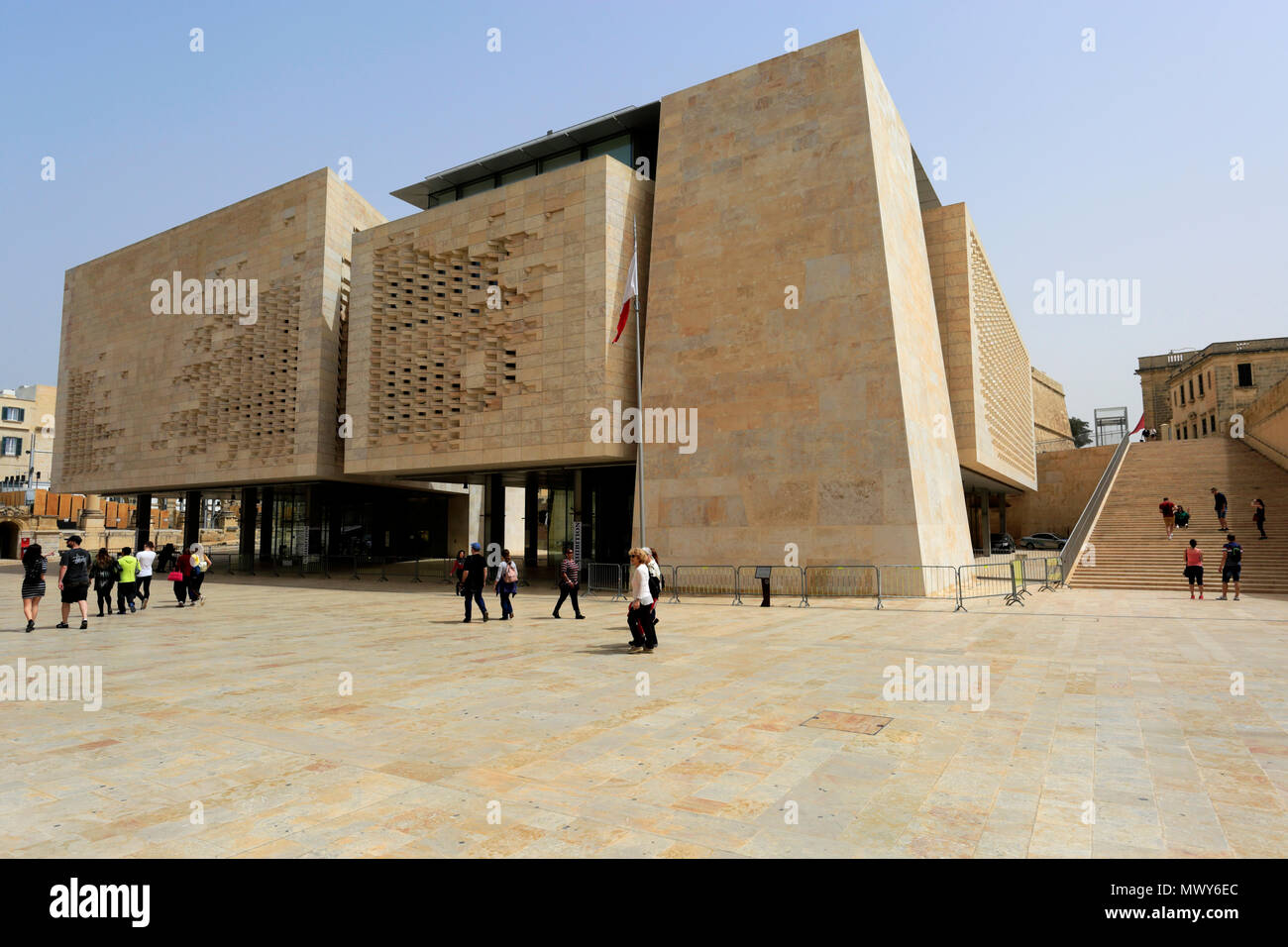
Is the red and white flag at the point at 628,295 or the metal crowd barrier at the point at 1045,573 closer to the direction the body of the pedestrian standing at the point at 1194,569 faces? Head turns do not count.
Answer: the metal crowd barrier
